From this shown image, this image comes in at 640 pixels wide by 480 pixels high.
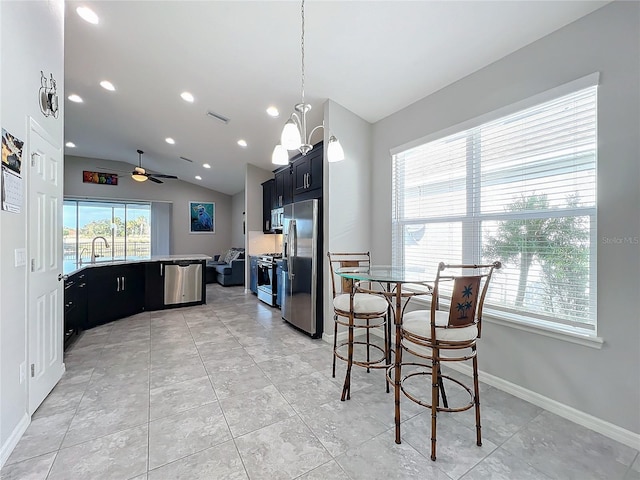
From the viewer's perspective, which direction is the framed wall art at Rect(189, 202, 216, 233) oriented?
toward the camera

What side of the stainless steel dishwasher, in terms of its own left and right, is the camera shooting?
front

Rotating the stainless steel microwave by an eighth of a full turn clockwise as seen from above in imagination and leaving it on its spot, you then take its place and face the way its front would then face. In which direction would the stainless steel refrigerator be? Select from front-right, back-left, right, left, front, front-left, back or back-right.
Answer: left

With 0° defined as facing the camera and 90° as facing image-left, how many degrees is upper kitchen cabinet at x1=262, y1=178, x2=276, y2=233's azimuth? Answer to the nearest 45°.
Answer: approximately 90°

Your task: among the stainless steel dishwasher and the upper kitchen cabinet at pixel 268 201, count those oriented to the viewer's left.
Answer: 1

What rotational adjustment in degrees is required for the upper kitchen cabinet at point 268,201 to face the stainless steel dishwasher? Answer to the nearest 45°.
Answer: approximately 45° to its left

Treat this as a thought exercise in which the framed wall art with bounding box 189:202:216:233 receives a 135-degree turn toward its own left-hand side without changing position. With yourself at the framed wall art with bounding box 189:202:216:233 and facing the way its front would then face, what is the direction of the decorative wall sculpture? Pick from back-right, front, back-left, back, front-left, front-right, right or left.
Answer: back-right

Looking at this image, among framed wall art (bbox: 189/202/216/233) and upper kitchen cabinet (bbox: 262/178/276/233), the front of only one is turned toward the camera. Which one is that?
the framed wall art

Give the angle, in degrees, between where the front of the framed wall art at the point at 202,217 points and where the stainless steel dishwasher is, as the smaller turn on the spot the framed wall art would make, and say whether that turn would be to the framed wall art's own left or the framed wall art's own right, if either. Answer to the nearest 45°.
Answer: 0° — it already faces it

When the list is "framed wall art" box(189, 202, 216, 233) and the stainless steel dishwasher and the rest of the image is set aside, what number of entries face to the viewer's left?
0

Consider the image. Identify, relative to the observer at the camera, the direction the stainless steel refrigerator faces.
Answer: facing the viewer and to the left of the viewer

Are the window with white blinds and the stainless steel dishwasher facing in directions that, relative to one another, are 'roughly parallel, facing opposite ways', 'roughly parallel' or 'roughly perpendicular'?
roughly perpendicular

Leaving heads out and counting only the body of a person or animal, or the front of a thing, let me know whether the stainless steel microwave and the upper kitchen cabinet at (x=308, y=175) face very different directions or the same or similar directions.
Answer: same or similar directions

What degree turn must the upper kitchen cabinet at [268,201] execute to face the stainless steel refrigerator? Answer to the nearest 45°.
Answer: approximately 90° to its left

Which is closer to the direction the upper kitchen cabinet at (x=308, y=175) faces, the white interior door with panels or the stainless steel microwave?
the white interior door with panels
